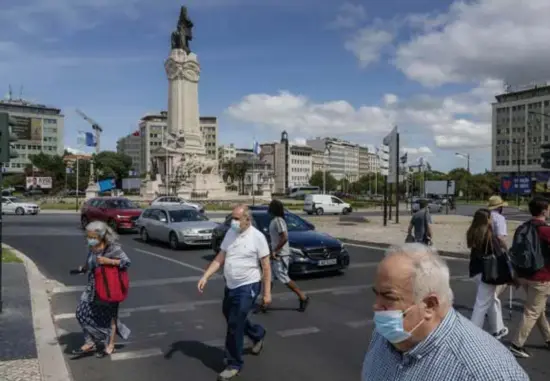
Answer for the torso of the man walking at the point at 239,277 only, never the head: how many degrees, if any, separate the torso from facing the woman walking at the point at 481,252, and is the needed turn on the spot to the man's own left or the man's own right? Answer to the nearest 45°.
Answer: approximately 135° to the man's own left

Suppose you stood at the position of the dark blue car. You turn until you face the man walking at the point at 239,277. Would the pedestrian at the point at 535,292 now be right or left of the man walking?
left

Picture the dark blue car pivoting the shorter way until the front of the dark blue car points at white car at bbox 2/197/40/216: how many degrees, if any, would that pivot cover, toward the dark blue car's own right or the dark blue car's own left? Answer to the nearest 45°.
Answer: approximately 180°

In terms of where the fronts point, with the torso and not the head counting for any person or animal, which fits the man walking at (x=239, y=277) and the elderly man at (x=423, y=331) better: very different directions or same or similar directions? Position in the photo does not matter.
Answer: same or similar directions

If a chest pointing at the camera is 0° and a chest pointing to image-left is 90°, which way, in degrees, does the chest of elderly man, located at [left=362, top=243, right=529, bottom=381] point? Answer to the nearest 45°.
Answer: approximately 45°

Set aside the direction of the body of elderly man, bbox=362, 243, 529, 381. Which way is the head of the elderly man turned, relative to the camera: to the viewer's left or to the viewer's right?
to the viewer's left

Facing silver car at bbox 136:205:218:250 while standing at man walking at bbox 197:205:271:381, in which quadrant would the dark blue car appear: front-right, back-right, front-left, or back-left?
front-right

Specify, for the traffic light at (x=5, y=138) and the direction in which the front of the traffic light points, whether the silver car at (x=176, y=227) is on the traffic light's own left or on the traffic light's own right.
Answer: on the traffic light's own left

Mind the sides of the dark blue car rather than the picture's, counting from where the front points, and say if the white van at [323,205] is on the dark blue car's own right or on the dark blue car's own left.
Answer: on the dark blue car's own left

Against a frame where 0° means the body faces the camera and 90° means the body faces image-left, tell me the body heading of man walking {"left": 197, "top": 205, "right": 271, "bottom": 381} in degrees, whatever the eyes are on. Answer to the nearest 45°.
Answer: approximately 45°
